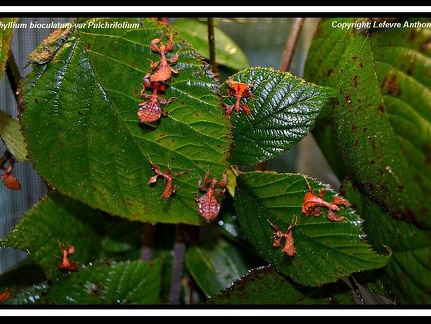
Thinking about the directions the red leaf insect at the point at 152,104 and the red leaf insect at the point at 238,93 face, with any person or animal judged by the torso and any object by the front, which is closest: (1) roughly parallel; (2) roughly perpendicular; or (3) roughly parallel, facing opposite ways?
roughly parallel, facing opposite ways

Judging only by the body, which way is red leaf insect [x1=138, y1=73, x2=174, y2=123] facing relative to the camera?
away from the camera

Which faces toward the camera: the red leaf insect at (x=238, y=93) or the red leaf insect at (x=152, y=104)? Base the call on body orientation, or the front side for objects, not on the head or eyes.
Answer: the red leaf insect at (x=238, y=93)

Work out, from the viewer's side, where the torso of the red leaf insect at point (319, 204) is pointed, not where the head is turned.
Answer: to the viewer's right

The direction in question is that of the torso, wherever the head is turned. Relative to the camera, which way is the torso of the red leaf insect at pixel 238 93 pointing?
toward the camera

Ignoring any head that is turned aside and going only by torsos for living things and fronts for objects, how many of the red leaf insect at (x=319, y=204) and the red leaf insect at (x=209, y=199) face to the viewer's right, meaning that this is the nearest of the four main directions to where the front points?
1

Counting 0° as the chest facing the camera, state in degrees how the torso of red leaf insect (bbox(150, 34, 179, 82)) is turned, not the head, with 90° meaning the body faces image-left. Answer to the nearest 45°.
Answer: approximately 180°

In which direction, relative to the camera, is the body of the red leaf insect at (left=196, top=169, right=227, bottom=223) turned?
away from the camera

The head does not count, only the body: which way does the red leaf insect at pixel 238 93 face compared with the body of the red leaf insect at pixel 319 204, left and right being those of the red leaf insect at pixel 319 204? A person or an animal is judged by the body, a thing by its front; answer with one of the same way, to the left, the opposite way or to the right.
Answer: to the right
